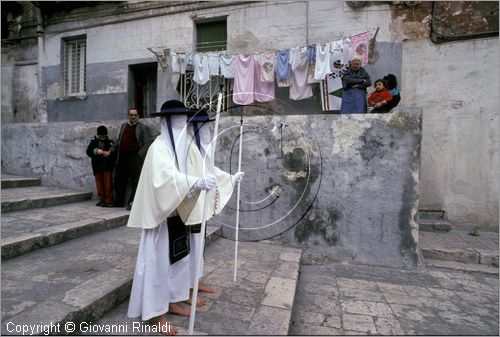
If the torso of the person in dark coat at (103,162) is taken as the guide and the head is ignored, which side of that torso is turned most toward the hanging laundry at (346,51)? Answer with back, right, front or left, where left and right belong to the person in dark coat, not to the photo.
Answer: left

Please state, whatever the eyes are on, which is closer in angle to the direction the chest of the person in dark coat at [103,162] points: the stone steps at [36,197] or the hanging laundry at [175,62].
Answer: the stone steps

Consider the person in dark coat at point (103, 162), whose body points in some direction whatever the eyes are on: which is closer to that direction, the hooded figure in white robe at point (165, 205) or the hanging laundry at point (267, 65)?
the hooded figure in white robe

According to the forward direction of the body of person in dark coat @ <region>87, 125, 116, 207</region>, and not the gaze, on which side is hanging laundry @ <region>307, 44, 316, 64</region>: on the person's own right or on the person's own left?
on the person's own left

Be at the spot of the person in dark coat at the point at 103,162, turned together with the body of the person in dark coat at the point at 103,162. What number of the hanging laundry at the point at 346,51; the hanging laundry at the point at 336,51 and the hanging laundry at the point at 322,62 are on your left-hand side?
3

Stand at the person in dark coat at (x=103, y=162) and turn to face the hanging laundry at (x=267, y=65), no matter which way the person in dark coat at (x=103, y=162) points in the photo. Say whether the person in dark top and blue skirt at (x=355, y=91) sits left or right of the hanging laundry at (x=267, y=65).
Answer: right
